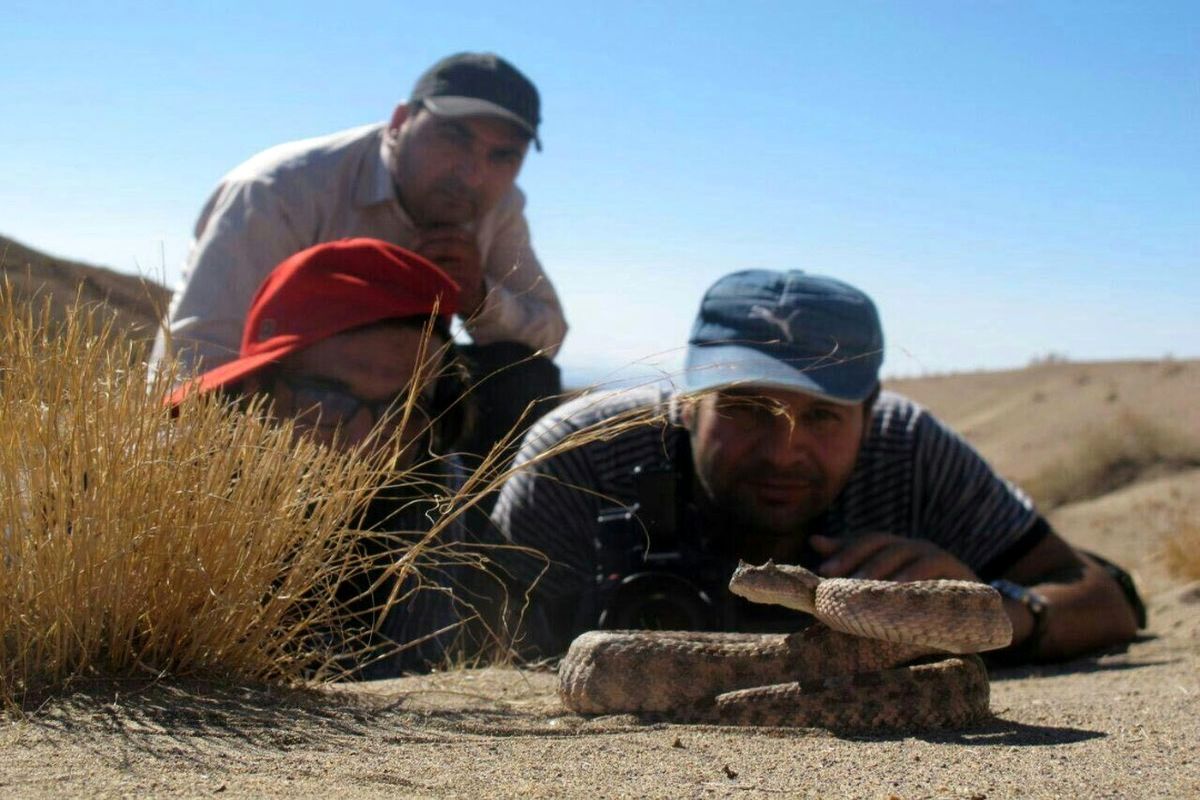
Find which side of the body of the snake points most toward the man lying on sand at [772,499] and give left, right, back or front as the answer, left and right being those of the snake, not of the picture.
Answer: right

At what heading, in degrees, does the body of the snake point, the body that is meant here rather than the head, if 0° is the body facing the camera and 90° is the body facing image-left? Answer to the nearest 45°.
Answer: approximately 90°

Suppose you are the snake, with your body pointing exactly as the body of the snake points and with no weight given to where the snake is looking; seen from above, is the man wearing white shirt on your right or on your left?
on your right

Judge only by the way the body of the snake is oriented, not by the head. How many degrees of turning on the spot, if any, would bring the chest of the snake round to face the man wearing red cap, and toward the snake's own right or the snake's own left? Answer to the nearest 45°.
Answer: approximately 45° to the snake's own right

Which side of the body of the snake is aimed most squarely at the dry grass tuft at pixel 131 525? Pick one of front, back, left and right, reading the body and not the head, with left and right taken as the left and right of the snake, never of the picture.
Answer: front

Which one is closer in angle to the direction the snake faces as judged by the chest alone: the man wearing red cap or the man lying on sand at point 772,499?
the man wearing red cap
